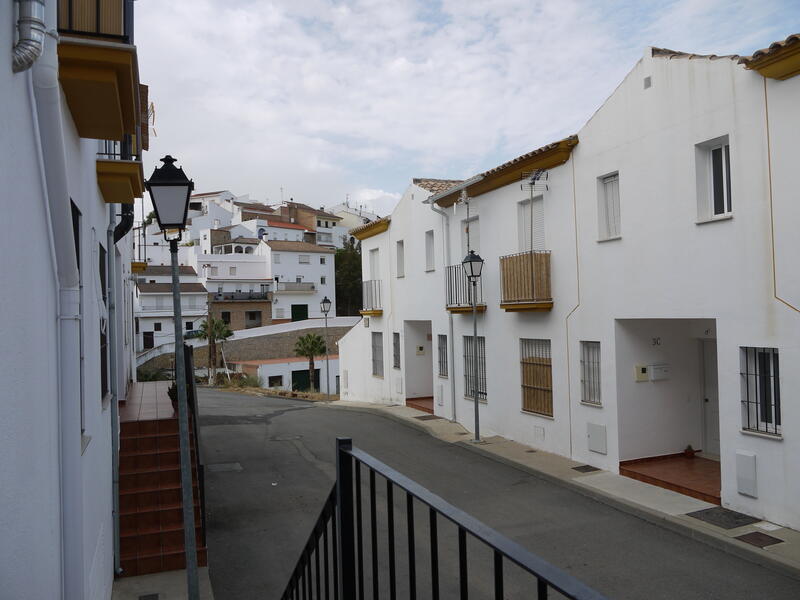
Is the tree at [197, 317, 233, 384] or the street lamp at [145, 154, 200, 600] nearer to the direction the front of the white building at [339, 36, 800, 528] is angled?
the street lamp

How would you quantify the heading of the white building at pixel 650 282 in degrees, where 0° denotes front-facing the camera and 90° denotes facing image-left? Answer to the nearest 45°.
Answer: approximately 45°

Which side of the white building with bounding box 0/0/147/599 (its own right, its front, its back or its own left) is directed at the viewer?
right

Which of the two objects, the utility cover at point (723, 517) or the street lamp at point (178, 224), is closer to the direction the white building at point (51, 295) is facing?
the utility cover

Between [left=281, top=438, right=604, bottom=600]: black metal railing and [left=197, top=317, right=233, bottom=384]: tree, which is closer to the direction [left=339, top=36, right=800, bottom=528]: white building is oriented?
the black metal railing

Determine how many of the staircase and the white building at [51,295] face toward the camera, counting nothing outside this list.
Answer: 1

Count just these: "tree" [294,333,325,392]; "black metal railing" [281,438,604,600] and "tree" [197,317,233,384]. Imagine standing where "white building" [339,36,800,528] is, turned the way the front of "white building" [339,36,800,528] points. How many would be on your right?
2

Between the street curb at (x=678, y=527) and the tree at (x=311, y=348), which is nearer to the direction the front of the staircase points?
the street curb
